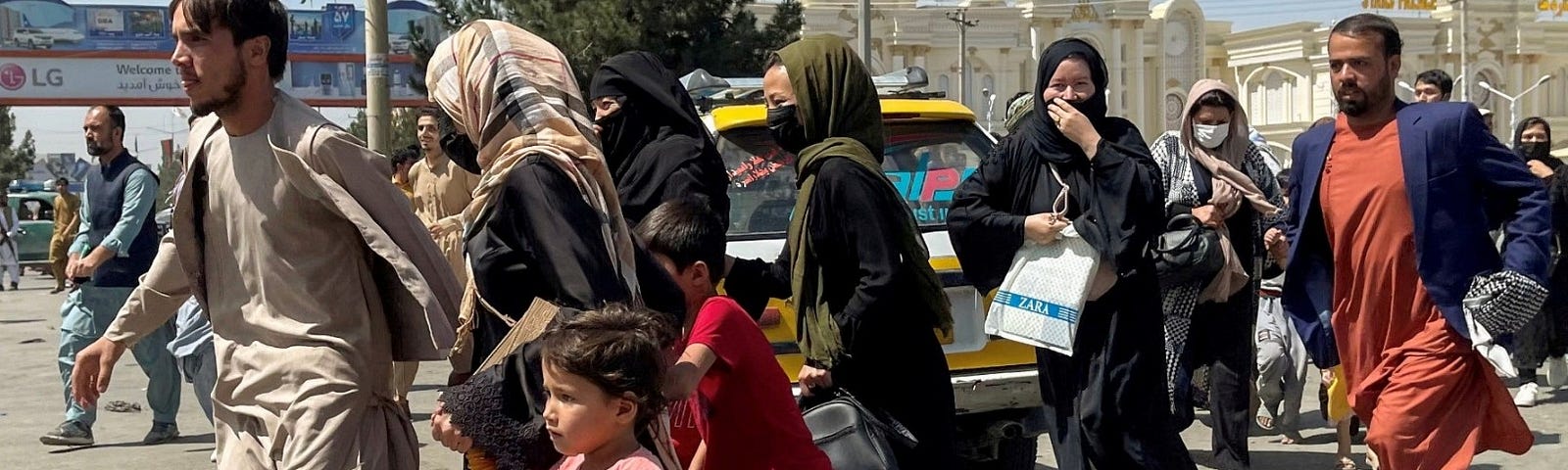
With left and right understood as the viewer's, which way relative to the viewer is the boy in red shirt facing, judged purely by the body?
facing to the left of the viewer

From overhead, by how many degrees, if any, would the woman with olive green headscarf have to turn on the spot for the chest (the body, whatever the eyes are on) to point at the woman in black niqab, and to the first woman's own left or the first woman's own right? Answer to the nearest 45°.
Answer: approximately 45° to the first woman's own right

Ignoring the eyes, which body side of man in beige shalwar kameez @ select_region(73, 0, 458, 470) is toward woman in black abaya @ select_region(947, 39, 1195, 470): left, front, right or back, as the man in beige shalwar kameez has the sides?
back

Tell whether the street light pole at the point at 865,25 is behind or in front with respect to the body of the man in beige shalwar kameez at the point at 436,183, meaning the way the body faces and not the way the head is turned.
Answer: behind

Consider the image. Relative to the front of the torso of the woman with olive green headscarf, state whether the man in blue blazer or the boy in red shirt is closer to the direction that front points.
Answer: the boy in red shirt

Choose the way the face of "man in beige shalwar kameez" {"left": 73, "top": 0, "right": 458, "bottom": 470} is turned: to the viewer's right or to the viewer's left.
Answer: to the viewer's left

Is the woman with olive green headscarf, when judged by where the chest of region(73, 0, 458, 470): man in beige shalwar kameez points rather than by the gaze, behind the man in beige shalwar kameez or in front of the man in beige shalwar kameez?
behind

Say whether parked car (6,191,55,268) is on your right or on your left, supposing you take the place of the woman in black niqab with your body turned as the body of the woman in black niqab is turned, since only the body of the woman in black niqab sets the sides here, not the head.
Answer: on your right

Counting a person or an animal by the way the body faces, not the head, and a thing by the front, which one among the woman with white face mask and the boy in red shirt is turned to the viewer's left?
the boy in red shirt

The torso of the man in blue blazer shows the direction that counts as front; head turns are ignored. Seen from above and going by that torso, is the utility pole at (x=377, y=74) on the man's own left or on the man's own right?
on the man's own right

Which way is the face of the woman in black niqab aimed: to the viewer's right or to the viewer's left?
to the viewer's left
